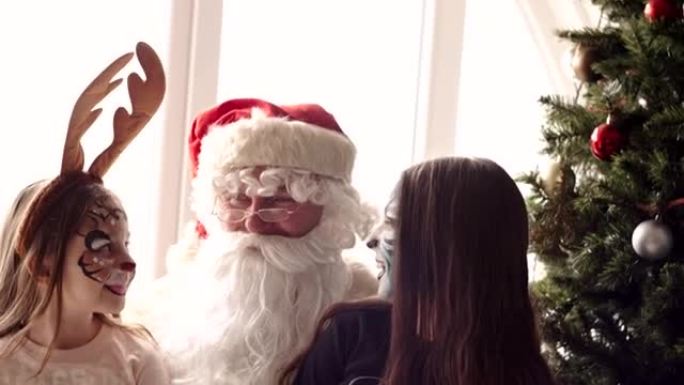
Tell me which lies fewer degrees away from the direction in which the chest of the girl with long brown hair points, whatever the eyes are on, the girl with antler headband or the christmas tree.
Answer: the girl with antler headband

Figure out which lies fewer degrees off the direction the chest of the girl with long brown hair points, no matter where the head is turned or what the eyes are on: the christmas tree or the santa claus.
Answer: the santa claus

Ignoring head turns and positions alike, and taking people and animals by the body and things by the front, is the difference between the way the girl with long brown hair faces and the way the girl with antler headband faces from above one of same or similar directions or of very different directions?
very different directions

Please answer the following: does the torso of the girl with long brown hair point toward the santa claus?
yes

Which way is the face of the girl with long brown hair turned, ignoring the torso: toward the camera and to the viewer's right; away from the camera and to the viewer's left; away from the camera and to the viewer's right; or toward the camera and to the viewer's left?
away from the camera and to the viewer's left

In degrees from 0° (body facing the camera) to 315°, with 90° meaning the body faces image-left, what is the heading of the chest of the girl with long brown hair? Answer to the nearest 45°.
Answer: approximately 135°

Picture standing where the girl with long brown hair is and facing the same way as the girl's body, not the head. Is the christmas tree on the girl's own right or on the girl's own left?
on the girl's own right

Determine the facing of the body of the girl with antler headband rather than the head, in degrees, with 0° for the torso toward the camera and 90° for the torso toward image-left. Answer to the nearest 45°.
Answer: approximately 315°
